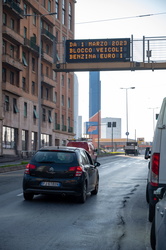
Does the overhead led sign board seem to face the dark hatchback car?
yes

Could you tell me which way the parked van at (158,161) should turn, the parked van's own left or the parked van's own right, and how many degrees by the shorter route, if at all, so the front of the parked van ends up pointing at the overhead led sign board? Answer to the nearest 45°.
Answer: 0° — it already faces it

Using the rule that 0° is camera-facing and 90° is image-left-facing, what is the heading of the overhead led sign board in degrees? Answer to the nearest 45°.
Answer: approximately 0°

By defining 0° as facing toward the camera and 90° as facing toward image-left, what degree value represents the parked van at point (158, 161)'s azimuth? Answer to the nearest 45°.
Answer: approximately 180°

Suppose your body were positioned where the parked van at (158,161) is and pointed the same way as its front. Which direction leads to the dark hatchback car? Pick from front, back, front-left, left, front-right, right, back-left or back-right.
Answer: front-left

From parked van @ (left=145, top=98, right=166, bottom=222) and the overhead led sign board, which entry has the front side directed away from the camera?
the parked van

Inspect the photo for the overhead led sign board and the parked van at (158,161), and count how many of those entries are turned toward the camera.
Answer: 1

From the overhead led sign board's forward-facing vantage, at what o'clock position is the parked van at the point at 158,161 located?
The parked van is roughly at 12 o'clock from the overhead led sign board.

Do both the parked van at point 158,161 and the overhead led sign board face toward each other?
yes

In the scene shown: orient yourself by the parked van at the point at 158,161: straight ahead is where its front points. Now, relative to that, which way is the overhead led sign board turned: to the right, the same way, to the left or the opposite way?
the opposite way
